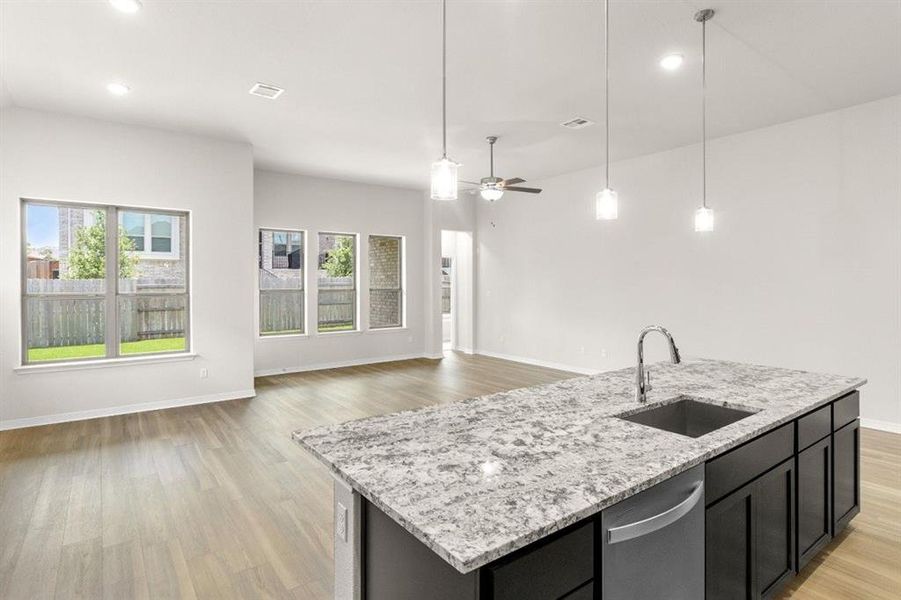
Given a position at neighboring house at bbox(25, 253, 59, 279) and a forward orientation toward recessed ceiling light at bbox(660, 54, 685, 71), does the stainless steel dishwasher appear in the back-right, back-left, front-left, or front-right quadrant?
front-right

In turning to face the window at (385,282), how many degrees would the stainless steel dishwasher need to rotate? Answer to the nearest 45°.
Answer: approximately 180°

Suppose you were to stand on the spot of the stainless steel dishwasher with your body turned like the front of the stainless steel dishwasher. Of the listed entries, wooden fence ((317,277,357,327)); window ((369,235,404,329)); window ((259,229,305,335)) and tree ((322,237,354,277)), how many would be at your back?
4

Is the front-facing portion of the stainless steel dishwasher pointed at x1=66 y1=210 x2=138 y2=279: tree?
no

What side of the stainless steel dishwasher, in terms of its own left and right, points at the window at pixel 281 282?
back

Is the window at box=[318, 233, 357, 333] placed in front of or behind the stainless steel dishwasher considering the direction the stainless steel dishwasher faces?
behind

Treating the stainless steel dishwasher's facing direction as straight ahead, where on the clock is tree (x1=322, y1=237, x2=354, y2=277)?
The tree is roughly at 6 o'clock from the stainless steel dishwasher.

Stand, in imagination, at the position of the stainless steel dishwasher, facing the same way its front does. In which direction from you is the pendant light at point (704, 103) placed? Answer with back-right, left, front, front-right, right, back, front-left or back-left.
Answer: back-left

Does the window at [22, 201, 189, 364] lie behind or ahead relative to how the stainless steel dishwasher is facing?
behind

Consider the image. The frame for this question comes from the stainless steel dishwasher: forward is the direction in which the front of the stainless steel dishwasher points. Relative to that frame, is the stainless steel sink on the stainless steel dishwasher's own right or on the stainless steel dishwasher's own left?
on the stainless steel dishwasher's own left

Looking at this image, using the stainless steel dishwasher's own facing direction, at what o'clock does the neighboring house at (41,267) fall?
The neighboring house is roughly at 5 o'clock from the stainless steel dishwasher.
